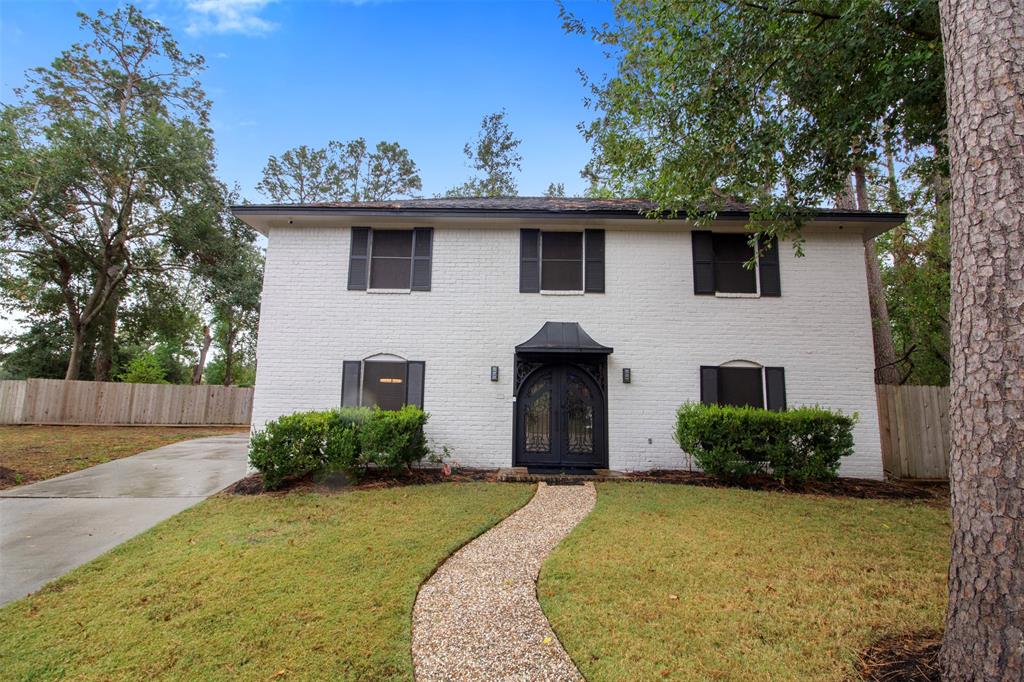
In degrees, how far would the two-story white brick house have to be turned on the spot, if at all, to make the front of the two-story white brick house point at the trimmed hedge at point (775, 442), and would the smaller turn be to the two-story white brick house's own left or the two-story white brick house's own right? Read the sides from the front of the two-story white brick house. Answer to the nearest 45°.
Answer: approximately 90° to the two-story white brick house's own left

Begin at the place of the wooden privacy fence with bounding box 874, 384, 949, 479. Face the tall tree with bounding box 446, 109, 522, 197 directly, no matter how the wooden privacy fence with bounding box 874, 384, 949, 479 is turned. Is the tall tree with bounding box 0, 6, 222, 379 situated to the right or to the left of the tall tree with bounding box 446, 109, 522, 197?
left

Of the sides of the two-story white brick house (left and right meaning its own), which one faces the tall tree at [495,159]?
back

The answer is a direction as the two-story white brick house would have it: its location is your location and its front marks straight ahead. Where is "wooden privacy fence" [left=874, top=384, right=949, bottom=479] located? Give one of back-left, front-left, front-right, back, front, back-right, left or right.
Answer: left

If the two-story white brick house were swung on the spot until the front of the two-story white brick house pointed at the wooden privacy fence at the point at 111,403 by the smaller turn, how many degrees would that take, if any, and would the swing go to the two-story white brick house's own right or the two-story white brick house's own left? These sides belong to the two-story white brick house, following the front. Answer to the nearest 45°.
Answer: approximately 90° to the two-story white brick house's own right

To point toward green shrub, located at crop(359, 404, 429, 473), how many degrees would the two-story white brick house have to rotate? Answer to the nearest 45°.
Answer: approximately 45° to its right

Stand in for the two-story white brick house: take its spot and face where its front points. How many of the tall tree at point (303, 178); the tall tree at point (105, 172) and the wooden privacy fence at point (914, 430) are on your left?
1

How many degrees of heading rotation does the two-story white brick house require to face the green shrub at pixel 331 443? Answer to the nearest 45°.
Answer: approximately 45° to its right

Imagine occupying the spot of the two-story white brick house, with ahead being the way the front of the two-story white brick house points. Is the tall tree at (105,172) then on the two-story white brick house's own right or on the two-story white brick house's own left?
on the two-story white brick house's own right

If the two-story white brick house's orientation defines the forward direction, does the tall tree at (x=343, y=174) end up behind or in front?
behind

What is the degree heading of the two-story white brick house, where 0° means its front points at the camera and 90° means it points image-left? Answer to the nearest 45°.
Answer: approximately 0°

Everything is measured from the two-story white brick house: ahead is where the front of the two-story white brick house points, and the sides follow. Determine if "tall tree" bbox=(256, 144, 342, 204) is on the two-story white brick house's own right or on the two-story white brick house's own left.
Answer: on the two-story white brick house's own right
